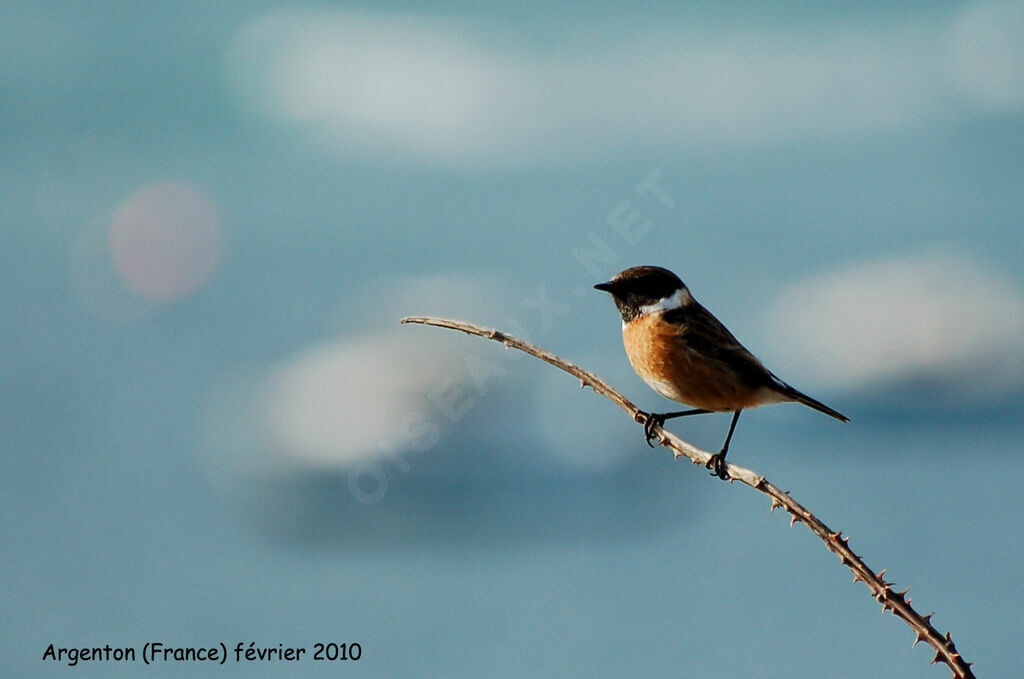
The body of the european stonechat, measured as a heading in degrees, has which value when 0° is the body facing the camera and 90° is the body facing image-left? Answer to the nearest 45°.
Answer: approximately 90°
